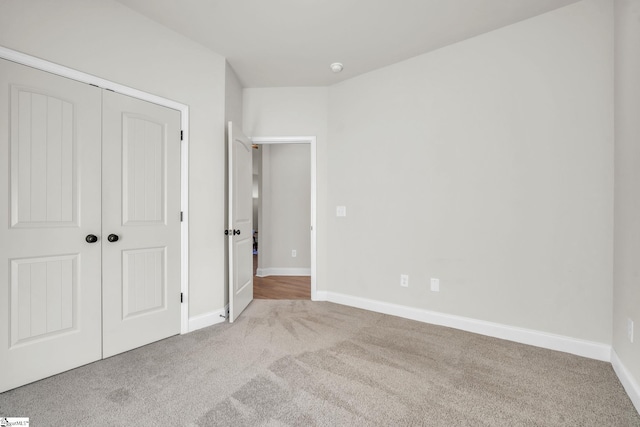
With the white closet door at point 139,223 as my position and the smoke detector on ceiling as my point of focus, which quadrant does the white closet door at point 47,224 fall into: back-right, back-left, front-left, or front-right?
back-right

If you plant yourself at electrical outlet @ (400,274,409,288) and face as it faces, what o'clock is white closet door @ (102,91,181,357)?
The white closet door is roughly at 2 o'clock from the electrical outlet.

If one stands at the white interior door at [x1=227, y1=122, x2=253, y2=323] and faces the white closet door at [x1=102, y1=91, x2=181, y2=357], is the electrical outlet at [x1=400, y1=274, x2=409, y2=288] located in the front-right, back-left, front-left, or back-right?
back-left

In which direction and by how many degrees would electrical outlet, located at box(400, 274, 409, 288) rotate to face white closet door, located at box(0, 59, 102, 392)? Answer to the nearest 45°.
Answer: approximately 45° to its right

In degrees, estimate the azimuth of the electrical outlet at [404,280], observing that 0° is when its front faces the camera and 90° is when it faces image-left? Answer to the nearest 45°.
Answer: approximately 0°

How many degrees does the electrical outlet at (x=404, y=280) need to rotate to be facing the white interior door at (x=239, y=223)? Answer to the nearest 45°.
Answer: approximately 90° to its right
